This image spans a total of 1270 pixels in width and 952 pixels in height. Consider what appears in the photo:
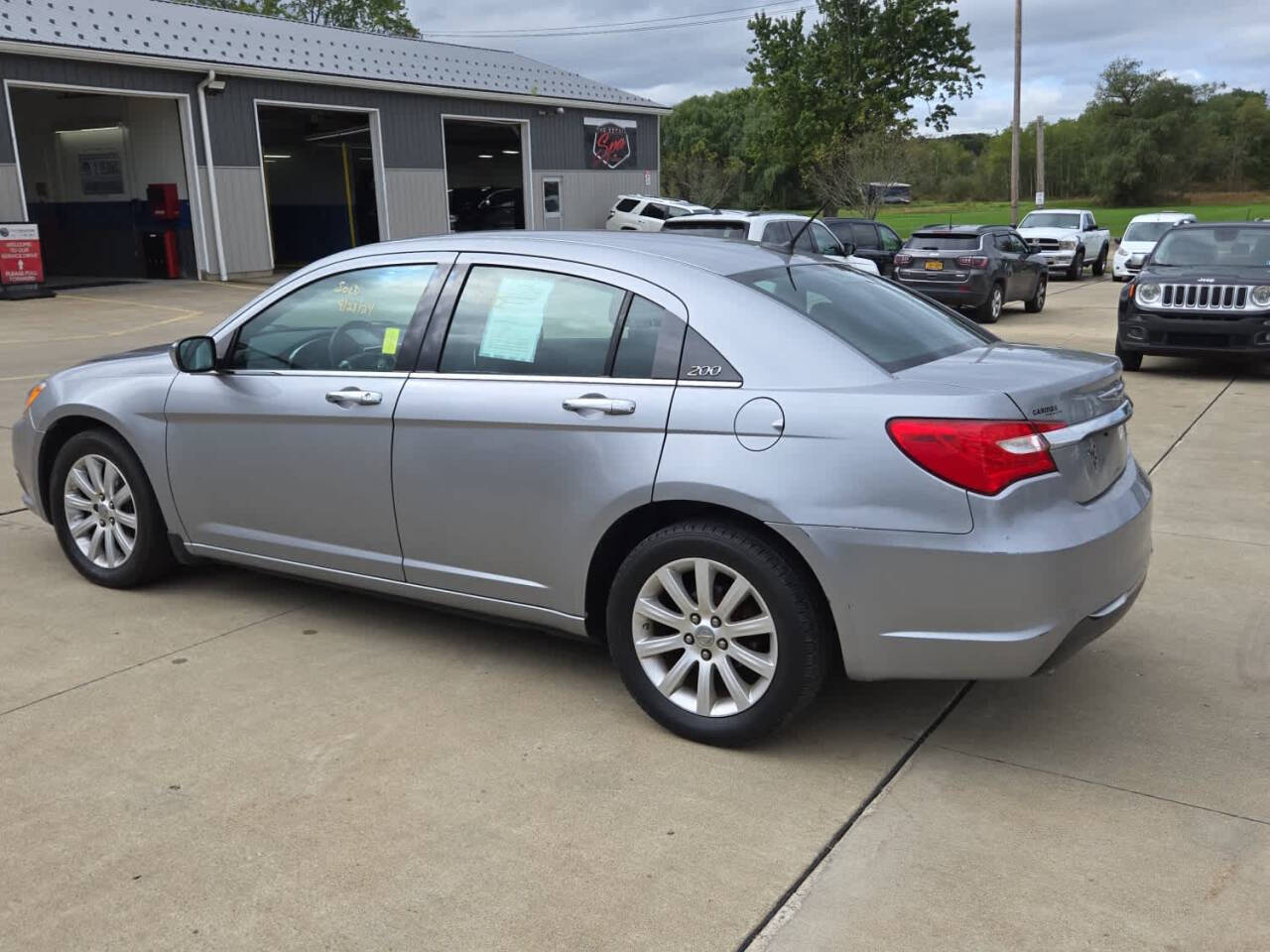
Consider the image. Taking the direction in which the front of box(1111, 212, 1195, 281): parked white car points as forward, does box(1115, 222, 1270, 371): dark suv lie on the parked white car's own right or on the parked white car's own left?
on the parked white car's own left

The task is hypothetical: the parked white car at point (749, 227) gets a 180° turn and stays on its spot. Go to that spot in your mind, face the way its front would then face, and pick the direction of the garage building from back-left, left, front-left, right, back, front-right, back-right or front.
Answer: right

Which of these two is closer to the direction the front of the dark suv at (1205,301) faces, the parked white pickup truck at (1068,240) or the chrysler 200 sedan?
the chrysler 200 sedan

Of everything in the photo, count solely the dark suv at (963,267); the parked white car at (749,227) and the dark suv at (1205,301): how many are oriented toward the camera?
1

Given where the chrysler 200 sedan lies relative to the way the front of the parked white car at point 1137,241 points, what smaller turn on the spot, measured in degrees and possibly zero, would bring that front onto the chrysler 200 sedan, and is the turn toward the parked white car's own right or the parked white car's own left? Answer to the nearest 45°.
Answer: approximately 45° to the parked white car's own left

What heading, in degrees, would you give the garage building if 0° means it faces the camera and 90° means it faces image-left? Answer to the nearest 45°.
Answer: approximately 315°

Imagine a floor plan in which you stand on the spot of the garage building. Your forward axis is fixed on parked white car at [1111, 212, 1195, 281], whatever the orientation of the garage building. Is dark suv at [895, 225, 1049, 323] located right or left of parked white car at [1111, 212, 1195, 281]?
right

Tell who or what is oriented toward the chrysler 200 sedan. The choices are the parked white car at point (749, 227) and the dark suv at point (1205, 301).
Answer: the dark suv

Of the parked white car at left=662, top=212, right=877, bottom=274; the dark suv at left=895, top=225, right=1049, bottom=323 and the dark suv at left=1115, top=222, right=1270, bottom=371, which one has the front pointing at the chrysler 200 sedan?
the dark suv at left=1115, top=222, right=1270, bottom=371

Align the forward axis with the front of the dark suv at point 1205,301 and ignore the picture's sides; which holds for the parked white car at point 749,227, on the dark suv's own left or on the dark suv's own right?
on the dark suv's own right

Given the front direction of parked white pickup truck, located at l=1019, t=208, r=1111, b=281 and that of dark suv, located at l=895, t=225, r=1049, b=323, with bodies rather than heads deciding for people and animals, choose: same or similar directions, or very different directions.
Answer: very different directions

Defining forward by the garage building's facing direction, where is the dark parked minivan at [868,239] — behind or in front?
in front

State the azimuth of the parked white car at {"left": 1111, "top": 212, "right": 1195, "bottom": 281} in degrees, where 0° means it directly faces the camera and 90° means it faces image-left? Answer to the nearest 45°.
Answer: approximately 45°

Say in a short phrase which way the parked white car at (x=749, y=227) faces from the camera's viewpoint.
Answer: facing away from the viewer and to the right of the viewer

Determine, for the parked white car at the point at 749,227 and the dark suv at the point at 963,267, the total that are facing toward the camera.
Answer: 0

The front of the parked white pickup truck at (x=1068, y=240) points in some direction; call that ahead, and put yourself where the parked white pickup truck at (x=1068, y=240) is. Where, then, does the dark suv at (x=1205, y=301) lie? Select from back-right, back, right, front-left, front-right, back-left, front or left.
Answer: front-left
